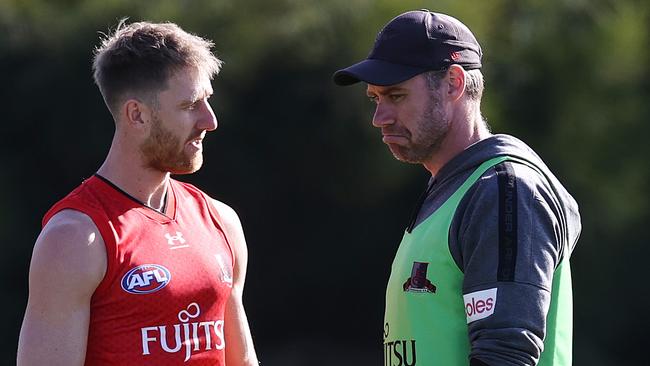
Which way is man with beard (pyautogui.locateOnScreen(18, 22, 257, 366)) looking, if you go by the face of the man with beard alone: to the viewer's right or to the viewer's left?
to the viewer's right

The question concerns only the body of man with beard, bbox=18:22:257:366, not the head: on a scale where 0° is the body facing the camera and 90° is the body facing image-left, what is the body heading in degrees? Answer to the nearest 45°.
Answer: approximately 315°
